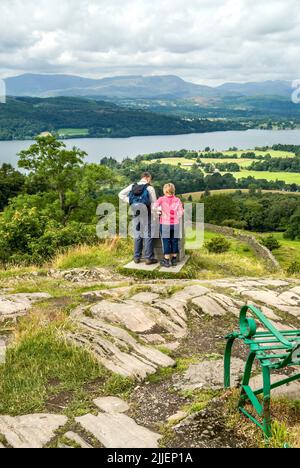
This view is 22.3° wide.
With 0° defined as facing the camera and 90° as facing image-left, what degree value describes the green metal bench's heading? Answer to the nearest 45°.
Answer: approximately 135°

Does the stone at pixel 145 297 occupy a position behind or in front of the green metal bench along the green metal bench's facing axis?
in front

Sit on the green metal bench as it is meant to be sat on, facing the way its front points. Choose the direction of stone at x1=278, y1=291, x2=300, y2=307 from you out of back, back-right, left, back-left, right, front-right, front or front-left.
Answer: front-right

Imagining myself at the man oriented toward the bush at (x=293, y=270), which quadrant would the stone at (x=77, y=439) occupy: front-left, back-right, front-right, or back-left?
back-right

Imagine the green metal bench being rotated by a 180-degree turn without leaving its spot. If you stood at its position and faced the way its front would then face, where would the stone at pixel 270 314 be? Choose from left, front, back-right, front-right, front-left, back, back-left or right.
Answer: back-left

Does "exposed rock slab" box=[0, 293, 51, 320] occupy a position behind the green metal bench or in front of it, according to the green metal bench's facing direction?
in front

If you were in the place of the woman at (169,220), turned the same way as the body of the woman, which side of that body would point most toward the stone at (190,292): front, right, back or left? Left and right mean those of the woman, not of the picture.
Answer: back

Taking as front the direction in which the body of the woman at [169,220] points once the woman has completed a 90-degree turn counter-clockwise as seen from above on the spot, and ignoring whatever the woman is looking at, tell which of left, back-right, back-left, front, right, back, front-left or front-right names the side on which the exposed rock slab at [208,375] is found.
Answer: left

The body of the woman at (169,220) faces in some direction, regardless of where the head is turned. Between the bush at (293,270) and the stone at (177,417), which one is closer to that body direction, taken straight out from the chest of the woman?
the bush

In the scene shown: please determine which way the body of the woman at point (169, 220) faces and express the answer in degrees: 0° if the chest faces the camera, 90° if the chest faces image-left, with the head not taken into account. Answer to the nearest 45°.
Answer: approximately 180°

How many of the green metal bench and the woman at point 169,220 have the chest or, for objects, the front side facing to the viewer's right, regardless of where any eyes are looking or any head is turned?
0

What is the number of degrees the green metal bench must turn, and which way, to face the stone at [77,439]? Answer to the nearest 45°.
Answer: approximately 45° to its left

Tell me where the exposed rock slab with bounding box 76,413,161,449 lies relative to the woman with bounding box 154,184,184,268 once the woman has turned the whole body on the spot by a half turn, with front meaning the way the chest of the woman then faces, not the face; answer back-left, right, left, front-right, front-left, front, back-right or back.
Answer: front

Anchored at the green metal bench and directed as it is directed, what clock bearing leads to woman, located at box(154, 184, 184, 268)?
The woman is roughly at 1 o'clock from the green metal bench.
